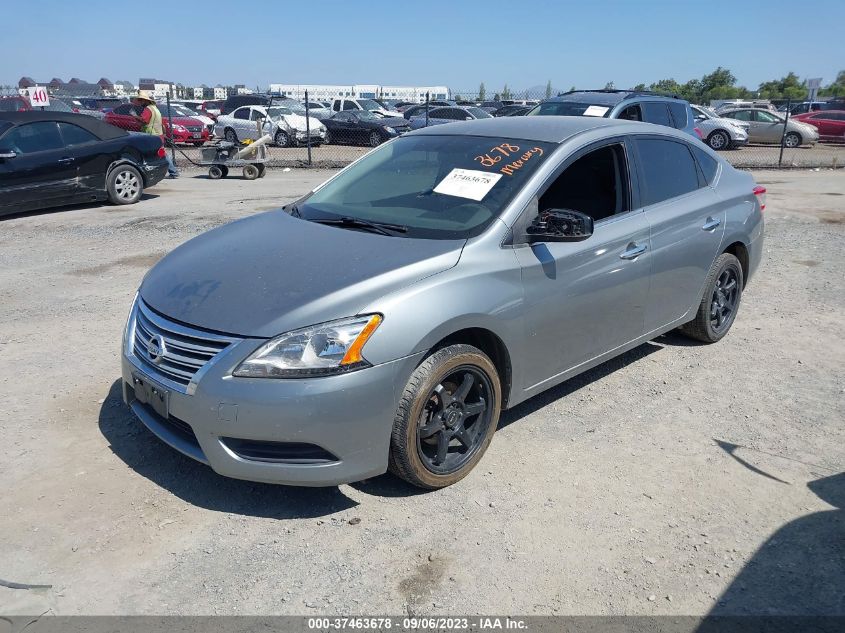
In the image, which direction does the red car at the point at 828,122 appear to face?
to the viewer's right

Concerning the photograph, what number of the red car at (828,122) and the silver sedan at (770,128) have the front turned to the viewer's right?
2

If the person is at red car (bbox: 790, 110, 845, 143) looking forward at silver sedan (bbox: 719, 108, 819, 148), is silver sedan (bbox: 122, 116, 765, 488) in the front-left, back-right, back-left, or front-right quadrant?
front-left

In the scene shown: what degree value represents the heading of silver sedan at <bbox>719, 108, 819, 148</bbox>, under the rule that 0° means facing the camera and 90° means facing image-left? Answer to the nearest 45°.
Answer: approximately 270°

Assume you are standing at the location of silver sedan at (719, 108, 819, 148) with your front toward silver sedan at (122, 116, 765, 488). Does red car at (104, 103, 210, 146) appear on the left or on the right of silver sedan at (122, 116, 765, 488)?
right

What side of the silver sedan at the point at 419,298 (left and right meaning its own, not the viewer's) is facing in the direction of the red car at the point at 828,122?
back

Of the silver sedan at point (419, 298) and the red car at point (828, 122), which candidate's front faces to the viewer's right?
the red car

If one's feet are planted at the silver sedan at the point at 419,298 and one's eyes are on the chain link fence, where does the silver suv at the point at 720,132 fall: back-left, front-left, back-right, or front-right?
front-right

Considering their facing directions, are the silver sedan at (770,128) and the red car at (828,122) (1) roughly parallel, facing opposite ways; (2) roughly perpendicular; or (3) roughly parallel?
roughly parallel

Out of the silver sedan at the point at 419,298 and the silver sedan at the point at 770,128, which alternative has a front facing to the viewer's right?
the silver sedan at the point at 770,128

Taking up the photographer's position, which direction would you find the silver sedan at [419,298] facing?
facing the viewer and to the left of the viewer

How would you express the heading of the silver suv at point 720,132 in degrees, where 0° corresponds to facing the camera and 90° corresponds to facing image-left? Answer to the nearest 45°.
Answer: approximately 315°

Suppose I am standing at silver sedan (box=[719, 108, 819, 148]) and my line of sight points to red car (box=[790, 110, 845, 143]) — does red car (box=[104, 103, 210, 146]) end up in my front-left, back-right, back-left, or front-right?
back-left

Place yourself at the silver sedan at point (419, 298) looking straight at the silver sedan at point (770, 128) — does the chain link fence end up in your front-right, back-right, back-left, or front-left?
front-left
